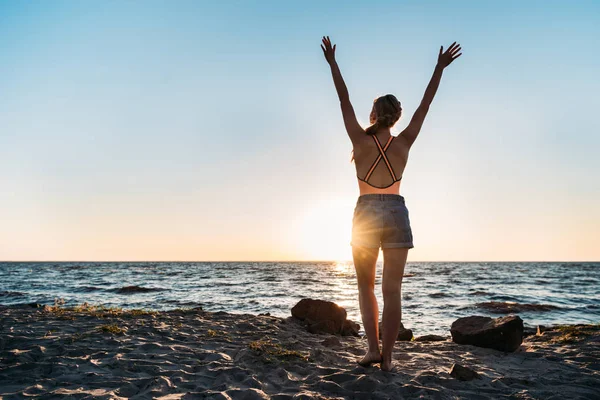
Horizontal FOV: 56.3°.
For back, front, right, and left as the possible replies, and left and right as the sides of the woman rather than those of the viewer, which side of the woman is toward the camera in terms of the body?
back

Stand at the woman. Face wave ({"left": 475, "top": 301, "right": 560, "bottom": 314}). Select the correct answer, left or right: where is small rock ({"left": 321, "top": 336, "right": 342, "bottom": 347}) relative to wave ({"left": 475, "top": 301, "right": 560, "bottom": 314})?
left

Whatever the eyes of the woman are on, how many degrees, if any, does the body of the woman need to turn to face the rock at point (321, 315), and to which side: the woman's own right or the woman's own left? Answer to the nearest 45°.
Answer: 0° — they already face it

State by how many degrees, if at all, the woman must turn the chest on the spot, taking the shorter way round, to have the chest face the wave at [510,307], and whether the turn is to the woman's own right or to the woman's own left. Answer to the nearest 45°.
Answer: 0° — they already face it

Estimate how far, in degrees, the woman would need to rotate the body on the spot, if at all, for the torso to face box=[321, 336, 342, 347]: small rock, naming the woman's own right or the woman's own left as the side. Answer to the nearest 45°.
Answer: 0° — they already face it
